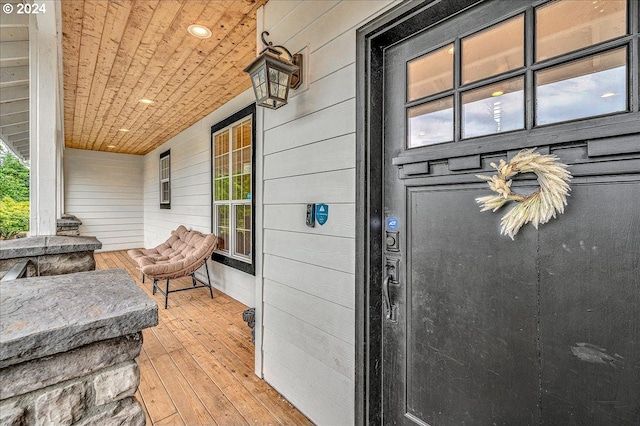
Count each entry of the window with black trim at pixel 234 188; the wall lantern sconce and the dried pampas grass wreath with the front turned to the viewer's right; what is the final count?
0

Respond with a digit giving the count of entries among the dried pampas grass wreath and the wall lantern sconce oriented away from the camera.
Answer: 0

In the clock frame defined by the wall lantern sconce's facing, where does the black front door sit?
The black front door is roughly at 9 o'clock from the wall lantern sconce.

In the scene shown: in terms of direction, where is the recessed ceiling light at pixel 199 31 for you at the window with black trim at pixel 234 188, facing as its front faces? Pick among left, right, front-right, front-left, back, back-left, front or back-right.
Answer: front-left

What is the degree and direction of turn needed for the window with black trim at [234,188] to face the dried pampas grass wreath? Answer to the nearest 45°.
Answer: approximately 45° to its left

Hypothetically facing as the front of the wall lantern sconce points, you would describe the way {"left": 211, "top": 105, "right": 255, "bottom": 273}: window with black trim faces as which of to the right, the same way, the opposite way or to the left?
the same way

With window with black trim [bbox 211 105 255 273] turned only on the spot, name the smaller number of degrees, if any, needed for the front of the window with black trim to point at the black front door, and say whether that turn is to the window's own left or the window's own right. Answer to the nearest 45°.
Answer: approximately 45° to the window's own left

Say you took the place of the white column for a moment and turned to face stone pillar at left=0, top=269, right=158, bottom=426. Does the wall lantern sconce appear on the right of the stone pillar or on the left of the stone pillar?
left

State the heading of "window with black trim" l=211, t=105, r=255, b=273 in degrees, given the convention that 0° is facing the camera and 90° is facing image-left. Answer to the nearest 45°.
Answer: approximately 45°

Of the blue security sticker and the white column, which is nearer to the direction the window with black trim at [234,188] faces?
the white column

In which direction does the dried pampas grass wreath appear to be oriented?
toward the camera

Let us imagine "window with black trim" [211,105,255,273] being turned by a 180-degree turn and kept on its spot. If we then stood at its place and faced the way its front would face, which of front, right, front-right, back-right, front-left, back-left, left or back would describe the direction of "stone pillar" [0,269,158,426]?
back-right

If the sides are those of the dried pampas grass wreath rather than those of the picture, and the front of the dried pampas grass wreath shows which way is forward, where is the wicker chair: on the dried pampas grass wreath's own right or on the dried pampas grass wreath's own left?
on the dried pampas grass wreath's own right

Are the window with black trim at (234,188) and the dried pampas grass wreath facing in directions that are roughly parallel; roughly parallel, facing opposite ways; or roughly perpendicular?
roughly parallel

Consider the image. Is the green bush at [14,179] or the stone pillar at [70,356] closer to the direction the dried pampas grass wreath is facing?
the stone pillar
